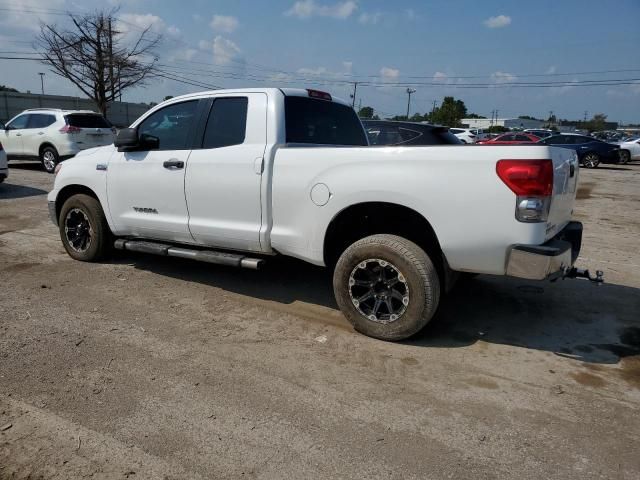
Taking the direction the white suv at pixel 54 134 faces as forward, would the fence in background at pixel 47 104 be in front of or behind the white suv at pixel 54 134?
in front

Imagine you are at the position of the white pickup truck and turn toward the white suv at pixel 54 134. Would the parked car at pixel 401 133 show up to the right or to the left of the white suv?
right

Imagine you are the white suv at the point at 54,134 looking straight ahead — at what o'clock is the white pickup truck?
The white pickup truck is roughly at 7 o'clock from the white suv.

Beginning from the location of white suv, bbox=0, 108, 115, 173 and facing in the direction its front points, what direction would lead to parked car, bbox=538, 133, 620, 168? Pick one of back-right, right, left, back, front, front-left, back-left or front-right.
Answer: back-right

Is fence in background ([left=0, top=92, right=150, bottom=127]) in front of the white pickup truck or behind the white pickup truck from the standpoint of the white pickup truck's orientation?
in front

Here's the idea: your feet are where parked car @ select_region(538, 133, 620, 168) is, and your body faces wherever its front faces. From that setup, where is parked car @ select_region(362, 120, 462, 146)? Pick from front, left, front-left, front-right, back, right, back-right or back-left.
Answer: back-left

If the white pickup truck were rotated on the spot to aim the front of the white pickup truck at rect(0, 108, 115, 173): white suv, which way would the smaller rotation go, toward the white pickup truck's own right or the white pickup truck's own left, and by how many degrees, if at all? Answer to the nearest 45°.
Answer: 0° — it already faces it

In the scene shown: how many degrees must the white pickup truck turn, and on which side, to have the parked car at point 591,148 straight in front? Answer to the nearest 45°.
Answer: approximately 90° to its right

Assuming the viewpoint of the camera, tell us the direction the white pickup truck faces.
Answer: facing away from the viewer and to the left of the viewer
